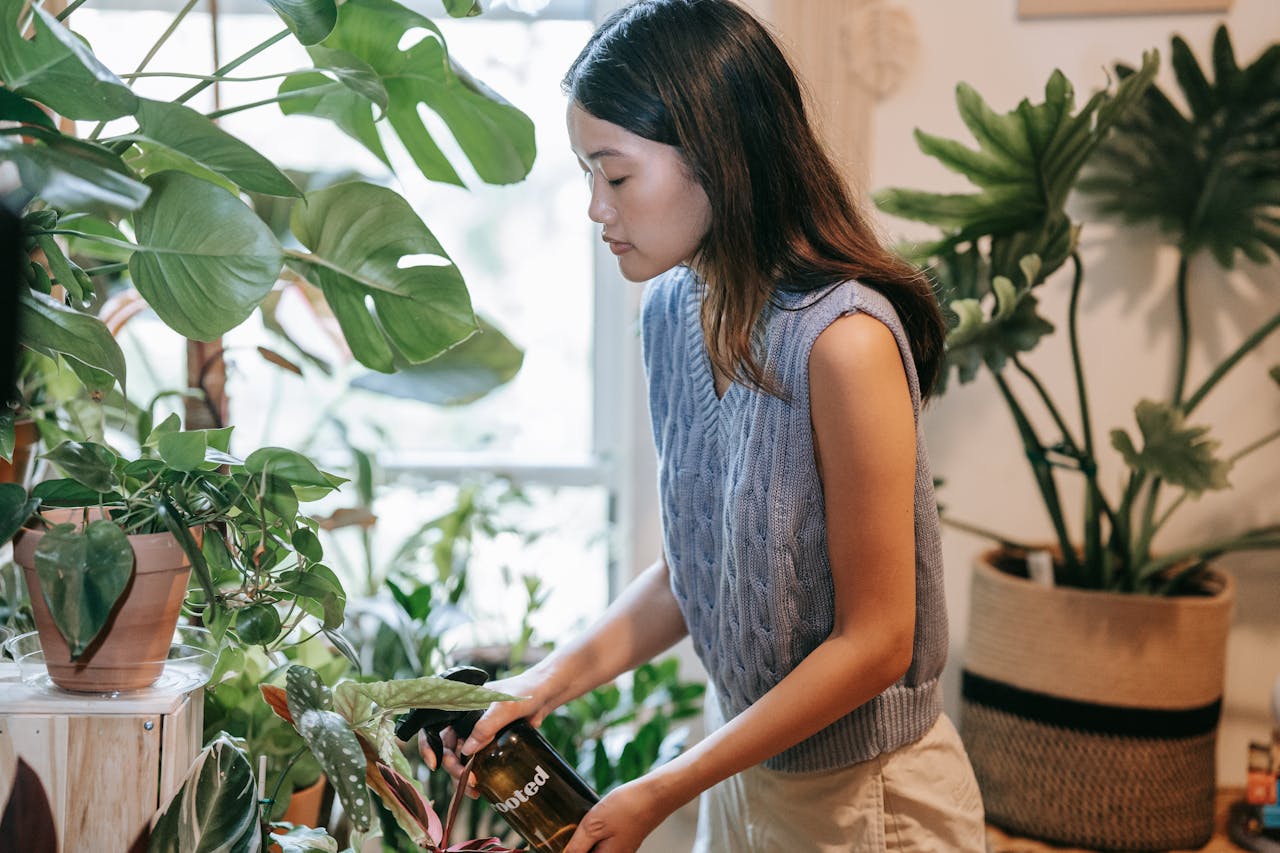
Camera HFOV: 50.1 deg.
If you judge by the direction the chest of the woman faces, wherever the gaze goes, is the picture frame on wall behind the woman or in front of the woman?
behind

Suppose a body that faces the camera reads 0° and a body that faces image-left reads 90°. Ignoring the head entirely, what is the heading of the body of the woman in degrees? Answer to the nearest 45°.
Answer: approximately 45°

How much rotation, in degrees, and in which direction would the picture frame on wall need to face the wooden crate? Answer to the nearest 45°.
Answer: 0° — it already faces it

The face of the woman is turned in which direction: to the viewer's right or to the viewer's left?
to the viewer's left

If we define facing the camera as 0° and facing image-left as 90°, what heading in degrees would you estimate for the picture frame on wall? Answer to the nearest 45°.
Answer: approximately 0°

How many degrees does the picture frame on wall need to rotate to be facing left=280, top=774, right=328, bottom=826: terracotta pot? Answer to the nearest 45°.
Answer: approximately 45° to its right
